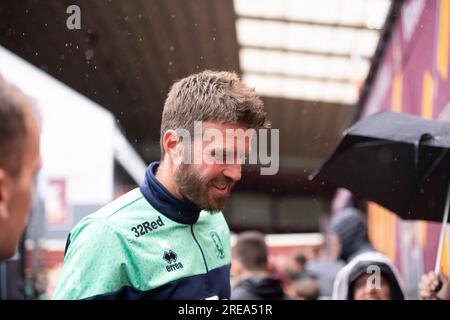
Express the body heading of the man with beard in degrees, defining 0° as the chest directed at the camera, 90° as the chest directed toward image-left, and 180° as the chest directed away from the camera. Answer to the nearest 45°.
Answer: approximately 315°

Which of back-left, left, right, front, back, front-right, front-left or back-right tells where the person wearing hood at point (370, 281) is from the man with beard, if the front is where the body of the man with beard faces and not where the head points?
left

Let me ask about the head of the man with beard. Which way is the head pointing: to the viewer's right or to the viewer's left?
to the viewer's right

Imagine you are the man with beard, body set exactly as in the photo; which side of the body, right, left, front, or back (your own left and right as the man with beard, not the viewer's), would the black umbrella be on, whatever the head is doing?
left
